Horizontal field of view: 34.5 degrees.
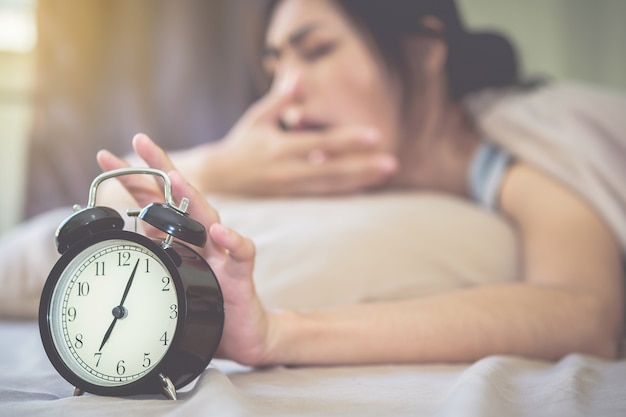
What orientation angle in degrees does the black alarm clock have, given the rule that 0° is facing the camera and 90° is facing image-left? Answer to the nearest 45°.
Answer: approximately 45°

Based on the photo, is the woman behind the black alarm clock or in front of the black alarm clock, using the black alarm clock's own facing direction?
behind
